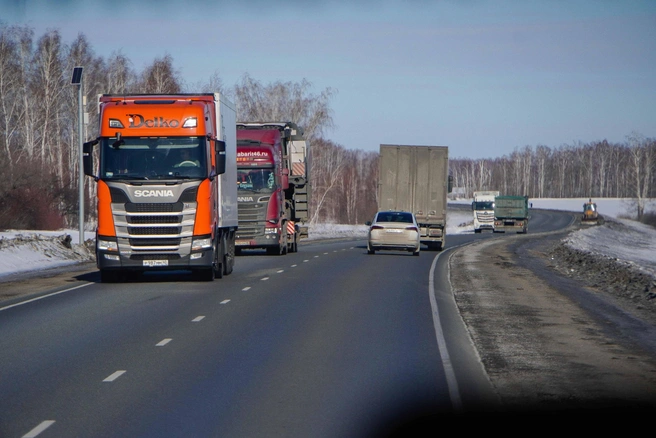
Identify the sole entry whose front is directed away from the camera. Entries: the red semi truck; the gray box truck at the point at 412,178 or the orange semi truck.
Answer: the gray box truck

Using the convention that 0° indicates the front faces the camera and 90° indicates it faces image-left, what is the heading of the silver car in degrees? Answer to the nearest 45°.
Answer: approximately 180°

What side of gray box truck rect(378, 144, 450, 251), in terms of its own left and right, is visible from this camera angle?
back

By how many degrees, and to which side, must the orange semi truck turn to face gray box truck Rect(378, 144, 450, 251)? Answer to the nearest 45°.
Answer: approximately 135° to its left

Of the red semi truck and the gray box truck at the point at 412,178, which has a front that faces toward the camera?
the red semi truck

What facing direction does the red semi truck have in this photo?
toward the camera

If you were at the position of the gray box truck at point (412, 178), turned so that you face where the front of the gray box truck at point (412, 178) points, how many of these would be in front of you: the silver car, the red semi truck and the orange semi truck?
0

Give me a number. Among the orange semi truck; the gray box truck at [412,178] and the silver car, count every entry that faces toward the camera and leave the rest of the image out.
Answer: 1

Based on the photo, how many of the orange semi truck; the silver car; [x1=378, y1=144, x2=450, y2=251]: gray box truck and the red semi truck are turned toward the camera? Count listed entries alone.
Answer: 2

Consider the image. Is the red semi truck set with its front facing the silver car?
no

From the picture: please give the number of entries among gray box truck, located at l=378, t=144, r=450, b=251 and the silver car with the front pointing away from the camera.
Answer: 2

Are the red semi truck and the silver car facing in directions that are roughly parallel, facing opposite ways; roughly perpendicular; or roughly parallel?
roughly parallel, facing opposite ways

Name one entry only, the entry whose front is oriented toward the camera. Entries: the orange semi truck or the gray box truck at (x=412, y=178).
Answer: the orange semi truck

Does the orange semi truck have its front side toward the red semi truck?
no

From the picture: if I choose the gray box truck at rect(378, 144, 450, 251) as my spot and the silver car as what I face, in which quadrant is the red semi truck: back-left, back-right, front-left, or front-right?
front-right

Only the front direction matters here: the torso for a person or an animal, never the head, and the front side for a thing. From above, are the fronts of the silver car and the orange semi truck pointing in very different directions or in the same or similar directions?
very different directions

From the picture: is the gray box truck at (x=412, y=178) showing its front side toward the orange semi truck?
no

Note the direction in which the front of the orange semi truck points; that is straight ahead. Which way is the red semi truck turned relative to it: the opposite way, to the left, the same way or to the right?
the same way
